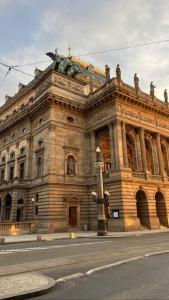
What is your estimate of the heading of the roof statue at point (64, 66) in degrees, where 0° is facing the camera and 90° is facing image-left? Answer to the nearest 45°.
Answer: approximately 315°

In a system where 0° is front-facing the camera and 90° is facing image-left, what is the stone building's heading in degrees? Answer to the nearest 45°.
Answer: approximately 315°
